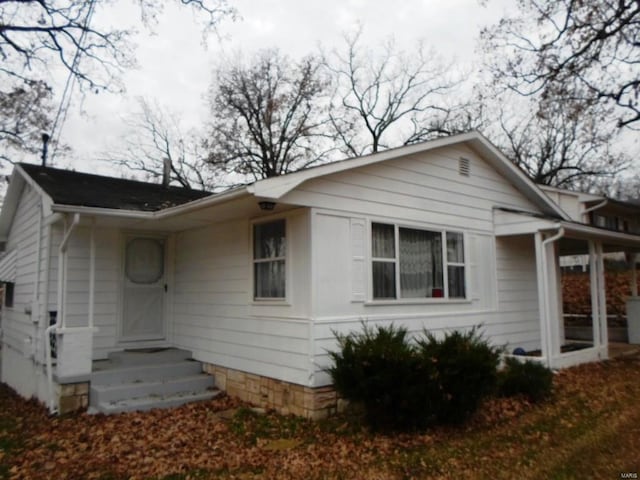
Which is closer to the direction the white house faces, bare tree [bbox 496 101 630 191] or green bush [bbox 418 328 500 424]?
the green bush

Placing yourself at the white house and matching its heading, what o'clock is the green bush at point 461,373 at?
The green bush is roughly at 12 o'clock from the white house.

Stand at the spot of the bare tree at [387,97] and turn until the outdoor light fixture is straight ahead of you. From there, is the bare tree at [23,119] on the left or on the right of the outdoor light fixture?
right

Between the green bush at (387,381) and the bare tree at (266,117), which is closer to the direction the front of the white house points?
the green bush

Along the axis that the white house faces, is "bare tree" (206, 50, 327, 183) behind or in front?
behind

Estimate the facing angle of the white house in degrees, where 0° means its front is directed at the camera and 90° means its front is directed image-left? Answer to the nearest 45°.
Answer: approximately 315°

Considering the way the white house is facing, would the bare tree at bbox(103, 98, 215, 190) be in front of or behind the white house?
behind

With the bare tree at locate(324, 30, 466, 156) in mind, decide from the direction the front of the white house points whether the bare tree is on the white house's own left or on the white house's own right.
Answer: on the white house's own left

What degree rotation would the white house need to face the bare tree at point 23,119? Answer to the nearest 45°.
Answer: approximately 180°

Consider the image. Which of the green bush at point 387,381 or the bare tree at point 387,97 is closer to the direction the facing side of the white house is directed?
the green bush

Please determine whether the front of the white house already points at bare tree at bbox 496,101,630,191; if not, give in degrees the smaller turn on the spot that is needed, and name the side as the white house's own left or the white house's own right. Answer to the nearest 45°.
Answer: approximately 90° to the white house's own left

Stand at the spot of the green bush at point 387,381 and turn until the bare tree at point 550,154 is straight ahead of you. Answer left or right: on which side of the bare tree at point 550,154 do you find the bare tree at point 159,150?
left
